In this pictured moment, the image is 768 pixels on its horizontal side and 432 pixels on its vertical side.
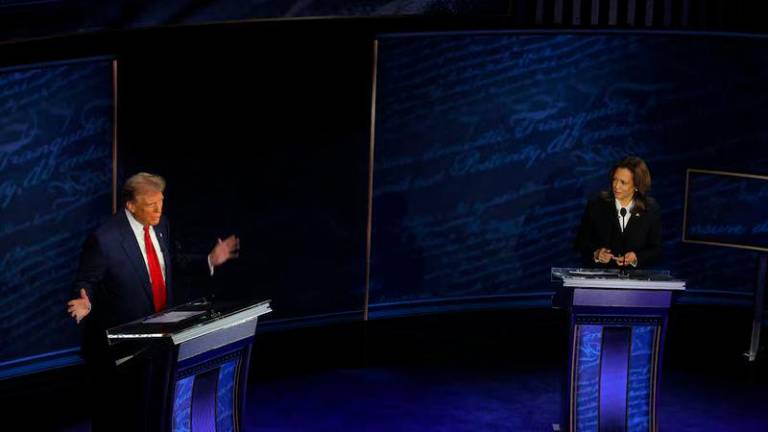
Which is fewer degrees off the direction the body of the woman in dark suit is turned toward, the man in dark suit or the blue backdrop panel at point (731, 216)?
the man in dark suit

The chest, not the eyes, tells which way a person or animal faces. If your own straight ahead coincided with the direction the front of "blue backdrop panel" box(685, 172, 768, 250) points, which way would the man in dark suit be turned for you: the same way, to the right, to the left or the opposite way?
to the left

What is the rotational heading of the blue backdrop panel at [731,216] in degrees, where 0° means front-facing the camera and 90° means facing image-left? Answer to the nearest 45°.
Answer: approximately 0°

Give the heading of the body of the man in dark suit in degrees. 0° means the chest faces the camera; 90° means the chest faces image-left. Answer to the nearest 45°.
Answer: approximately 315°

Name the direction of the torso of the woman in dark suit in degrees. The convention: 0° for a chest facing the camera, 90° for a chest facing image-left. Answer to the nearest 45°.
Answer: approximately 0°

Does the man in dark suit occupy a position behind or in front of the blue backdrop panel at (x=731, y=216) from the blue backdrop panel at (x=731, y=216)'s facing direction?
in front

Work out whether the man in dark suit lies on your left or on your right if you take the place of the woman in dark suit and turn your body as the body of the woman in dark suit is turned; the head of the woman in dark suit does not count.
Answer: on your right

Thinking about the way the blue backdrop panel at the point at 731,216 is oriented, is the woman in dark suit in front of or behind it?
in front

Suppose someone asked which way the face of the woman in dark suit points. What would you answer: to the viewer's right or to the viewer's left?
to the viewer's left

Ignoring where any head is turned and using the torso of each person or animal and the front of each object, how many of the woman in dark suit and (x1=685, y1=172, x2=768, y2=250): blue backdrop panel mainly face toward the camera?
2

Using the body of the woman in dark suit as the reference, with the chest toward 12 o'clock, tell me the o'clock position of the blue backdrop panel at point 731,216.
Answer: The blue backdrop panel is roughly at 7 o'clock from the woman in dark suit.

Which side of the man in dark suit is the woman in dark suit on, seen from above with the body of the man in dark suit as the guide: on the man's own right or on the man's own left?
on the man's own left

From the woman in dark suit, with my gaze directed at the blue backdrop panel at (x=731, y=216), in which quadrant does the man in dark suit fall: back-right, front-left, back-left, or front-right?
back-left
